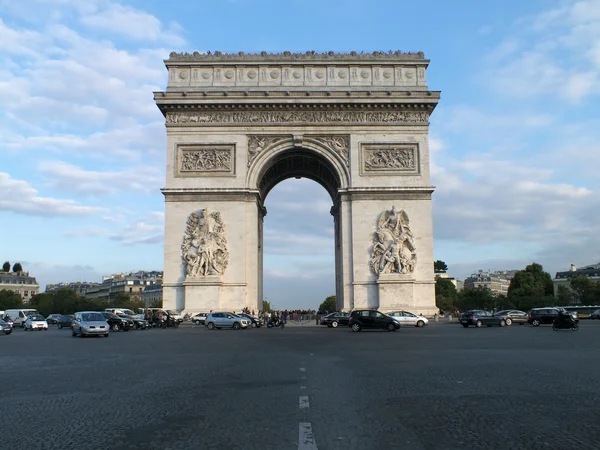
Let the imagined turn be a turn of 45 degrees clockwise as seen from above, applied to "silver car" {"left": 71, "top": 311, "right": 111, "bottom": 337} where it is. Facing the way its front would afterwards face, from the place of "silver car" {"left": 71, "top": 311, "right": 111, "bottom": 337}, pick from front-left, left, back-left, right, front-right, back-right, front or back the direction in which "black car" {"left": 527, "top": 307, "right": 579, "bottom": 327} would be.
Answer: left

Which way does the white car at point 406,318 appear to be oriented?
to the viewer's right

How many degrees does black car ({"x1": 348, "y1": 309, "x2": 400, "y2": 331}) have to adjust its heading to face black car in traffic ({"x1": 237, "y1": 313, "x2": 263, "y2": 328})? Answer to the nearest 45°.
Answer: approximately 135° to its left

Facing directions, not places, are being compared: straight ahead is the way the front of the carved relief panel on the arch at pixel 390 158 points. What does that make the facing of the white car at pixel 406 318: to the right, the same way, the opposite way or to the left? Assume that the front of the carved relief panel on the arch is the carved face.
to the left

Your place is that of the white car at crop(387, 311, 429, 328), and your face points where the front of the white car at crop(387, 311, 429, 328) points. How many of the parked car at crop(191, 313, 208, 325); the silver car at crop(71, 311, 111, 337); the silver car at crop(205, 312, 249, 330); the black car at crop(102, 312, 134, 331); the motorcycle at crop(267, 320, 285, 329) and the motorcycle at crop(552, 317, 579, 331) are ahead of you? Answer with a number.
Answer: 1

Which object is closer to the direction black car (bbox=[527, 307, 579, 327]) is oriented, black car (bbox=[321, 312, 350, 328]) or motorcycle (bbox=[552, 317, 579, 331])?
the motorcycle

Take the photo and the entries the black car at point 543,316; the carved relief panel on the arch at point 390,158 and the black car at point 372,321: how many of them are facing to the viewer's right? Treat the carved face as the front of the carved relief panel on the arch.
2

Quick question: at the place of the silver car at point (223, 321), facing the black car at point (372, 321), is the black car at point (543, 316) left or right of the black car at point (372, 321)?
left

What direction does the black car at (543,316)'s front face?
to the viewer's right

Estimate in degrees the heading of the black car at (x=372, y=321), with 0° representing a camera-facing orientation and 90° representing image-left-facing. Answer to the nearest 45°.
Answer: approximately 270°

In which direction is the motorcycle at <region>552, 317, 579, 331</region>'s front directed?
to the viewer's right

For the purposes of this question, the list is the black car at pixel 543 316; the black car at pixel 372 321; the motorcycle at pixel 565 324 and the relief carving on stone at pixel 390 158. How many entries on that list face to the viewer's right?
3

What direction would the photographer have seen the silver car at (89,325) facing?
facing the viewer and to the right of the viewer

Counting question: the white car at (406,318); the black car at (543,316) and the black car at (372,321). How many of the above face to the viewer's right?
3

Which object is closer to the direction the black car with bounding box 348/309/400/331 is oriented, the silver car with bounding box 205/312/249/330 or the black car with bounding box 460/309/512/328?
the black car
